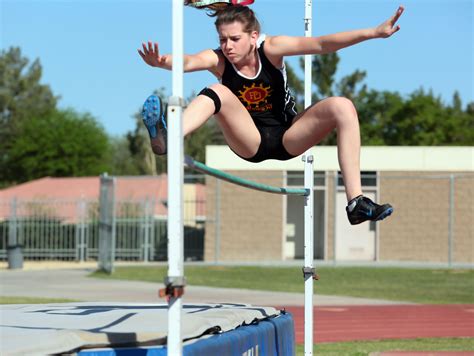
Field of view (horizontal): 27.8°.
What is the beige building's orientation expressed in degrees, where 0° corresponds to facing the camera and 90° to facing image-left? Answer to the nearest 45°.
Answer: approximately 0°

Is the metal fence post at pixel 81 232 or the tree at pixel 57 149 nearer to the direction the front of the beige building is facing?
the metal fence post

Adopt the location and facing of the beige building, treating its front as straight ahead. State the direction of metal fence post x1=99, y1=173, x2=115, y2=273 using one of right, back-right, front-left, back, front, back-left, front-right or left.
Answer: front-right

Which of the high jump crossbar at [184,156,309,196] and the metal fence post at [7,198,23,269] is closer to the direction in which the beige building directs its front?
the high jump crossbar

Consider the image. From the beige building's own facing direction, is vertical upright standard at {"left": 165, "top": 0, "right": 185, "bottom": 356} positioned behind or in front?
in front

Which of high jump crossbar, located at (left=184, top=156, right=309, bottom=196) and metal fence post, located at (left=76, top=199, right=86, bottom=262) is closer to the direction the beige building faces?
the high jump crossbar

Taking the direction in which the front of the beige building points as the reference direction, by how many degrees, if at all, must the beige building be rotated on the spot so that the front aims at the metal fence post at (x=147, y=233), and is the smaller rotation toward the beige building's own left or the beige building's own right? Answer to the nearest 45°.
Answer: approximately 90° to the beige building's own right

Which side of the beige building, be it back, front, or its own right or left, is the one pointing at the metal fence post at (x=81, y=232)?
right

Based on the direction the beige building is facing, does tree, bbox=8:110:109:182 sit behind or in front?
behind

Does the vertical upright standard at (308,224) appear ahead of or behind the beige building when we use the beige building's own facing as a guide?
ahead

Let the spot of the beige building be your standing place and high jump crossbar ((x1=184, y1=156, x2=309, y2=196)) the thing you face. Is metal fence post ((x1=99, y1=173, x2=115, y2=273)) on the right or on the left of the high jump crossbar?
right

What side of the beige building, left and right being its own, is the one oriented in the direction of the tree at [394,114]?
back
